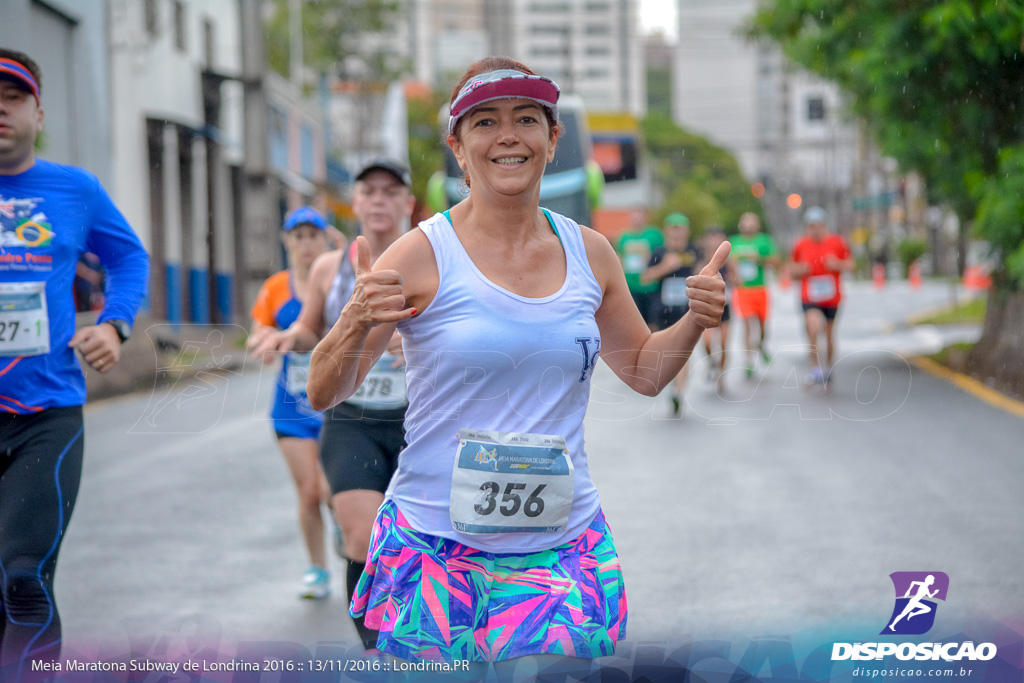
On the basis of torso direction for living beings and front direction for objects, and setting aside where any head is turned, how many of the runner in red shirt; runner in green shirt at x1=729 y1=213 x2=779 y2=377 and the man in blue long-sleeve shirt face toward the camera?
3

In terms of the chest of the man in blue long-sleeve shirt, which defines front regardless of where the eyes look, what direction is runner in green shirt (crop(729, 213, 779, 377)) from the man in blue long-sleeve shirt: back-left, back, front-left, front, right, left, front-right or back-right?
back-left

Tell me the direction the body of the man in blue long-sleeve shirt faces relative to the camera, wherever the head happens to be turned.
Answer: toward the camera

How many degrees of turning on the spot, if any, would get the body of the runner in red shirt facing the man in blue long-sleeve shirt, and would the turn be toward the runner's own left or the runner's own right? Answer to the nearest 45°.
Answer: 0° — they already face them

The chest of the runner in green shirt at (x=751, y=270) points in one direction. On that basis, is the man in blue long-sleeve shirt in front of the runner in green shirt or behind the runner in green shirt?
in front

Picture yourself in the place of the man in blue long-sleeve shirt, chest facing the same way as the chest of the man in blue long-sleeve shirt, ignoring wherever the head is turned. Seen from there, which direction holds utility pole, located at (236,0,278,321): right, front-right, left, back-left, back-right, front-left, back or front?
back

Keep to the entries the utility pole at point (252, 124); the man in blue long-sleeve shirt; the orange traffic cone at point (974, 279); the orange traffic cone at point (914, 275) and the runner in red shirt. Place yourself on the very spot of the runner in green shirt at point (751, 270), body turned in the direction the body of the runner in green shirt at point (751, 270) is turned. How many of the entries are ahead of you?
1

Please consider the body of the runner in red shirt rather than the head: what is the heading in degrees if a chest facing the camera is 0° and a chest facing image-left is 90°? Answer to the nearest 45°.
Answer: approximately 0°

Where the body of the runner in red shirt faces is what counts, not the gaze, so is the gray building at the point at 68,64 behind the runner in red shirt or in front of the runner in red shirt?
in front

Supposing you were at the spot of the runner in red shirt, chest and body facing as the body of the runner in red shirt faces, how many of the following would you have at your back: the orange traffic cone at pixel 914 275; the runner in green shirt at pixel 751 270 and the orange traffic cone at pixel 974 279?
2
